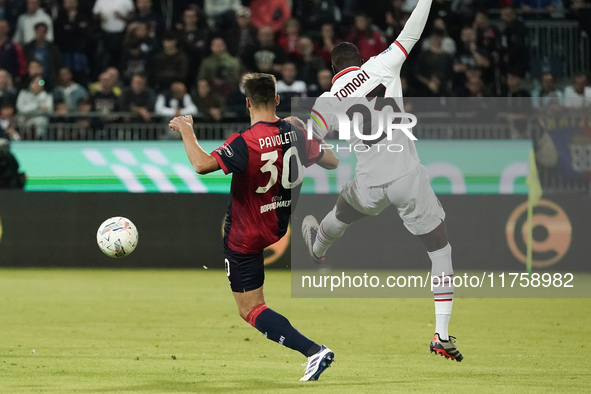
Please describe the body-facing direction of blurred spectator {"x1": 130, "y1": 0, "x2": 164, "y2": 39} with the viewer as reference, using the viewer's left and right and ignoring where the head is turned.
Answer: facing the viewer

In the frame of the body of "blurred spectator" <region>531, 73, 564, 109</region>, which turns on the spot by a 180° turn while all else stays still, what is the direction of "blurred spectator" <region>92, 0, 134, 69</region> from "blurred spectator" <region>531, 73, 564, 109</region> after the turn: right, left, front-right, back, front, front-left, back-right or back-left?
left

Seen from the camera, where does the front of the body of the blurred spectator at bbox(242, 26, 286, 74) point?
toward the camera

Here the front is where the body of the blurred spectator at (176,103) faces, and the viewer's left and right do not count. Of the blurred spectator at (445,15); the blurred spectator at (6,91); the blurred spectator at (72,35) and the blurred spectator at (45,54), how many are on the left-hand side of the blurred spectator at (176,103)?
1

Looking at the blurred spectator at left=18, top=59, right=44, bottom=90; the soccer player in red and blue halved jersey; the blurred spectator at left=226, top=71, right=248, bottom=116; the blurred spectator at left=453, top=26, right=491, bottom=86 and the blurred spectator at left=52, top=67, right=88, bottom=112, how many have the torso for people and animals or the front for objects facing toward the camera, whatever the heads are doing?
4

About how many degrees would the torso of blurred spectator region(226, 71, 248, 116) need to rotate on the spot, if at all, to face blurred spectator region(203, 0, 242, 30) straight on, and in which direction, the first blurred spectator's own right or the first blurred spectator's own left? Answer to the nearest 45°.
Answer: approximately 180°

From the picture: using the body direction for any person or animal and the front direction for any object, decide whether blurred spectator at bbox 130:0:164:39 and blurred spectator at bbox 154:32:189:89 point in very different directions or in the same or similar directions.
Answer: same or similar directions

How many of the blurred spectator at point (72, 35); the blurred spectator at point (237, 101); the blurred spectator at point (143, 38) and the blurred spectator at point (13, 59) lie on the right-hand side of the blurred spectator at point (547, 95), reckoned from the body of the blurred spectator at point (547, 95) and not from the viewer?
4

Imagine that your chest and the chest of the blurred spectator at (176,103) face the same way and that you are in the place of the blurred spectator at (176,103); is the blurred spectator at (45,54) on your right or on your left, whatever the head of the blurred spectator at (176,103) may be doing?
on your right

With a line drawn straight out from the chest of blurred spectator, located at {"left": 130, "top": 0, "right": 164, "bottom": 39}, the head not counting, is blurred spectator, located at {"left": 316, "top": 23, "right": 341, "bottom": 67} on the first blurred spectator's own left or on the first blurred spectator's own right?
on the first blurred spectator's own left

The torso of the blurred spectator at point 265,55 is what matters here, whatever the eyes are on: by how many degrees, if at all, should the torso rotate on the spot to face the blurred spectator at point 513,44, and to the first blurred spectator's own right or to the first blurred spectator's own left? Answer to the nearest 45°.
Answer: approximately 90° to the first blurred spectator's own left

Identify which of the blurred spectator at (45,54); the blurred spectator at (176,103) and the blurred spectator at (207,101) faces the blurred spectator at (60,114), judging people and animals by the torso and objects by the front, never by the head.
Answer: the blurred spectator at (45,54)

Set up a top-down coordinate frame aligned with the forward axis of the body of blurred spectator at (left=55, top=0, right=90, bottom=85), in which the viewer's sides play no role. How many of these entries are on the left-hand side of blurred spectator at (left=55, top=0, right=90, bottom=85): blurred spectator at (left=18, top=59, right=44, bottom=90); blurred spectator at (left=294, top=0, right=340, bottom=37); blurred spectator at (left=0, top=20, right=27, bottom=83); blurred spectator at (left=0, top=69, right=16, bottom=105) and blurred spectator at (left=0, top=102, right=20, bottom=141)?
1

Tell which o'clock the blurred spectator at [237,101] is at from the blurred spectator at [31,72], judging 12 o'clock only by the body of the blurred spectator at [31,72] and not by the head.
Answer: the blurred spectator at [237,101] is roughly at 10 o'clock from the blurred spectator at [31,72].

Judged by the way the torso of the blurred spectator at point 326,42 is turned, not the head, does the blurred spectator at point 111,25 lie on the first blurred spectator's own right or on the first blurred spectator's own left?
on the first blurred spectator's own right

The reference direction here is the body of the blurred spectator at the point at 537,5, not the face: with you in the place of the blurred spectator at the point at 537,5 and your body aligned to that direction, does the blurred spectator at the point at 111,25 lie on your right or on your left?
on your right

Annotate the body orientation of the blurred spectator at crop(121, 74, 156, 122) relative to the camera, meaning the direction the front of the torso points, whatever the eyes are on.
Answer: toward the camera

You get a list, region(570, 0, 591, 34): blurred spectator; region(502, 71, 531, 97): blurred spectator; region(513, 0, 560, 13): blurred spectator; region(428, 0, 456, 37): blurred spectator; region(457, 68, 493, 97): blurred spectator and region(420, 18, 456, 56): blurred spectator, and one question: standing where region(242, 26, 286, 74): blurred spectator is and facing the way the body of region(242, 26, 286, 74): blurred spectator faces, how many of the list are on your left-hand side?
6

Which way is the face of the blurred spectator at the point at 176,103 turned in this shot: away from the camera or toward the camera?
toward the camera

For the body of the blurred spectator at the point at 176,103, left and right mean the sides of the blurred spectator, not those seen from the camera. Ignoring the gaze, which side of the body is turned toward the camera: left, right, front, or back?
front

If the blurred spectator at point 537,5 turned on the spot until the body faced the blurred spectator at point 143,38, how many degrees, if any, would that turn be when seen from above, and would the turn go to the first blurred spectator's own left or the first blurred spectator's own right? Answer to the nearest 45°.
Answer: approximately 90° to the first blurred spectator's own right
